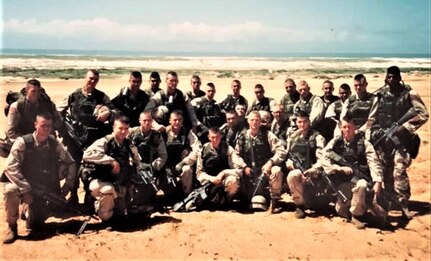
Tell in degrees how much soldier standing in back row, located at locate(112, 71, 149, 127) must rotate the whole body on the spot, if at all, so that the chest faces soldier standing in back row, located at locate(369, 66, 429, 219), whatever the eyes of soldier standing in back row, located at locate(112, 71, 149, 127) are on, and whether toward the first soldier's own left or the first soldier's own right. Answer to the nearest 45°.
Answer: approximately 90° to the first soldier's own left

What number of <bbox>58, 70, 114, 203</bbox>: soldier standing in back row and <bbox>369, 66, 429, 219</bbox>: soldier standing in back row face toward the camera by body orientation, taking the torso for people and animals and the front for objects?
2

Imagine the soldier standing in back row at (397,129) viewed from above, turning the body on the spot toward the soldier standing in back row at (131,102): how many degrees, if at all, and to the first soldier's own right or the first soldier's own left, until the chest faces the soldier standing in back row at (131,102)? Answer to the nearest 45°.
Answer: approximately 90° to the first soldier's own right

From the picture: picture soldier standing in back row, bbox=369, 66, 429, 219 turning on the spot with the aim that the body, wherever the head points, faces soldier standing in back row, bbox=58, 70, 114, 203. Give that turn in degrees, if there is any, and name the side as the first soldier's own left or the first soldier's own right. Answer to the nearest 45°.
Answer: approximately 45° to the first soldier's own right

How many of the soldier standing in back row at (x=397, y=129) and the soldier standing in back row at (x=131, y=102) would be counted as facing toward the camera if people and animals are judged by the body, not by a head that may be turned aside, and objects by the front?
2

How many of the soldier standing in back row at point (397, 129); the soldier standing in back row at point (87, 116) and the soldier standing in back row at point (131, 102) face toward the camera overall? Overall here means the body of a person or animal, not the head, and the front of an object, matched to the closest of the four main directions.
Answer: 3

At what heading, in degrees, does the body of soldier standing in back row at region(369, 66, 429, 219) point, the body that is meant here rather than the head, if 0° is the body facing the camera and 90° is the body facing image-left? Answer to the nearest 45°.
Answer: approximately 0°

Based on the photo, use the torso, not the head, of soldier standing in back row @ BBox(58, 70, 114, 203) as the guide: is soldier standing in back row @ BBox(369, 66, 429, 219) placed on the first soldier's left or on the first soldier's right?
on the first soldier's left

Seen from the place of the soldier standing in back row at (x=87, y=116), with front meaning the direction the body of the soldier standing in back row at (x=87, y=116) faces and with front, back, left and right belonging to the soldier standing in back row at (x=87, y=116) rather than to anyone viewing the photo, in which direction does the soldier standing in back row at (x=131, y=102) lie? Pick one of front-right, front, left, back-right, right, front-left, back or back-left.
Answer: back-left

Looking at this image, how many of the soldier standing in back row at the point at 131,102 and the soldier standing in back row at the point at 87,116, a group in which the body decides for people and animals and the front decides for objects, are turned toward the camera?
2

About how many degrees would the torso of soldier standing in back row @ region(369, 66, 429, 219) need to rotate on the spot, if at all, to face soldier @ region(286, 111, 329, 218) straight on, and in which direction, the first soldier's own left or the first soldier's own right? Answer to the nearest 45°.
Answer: approximately 45° to the first soldier's own right

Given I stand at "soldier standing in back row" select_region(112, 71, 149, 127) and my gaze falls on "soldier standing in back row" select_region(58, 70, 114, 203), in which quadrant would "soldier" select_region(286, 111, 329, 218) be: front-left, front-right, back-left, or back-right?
back-left

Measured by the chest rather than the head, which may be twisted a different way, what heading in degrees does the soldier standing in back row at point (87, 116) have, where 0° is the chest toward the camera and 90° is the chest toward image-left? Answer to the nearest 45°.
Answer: approximately 0°
